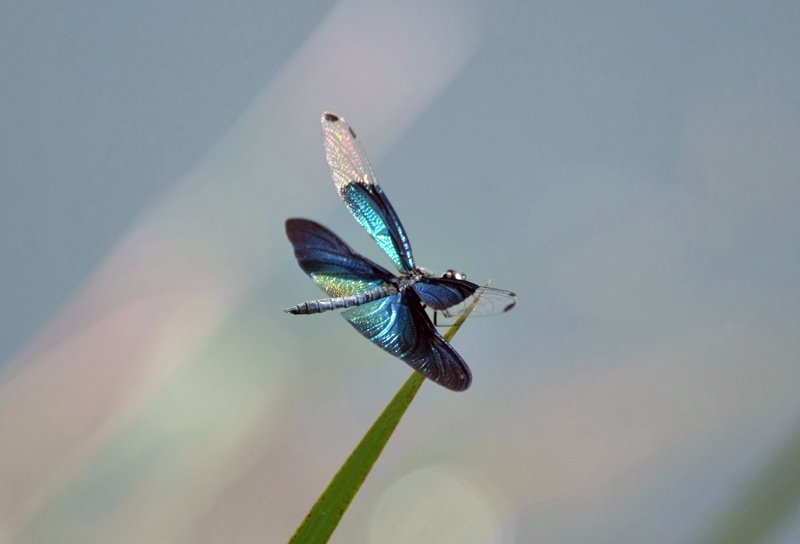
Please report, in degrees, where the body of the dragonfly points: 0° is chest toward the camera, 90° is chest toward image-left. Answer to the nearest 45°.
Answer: approximately 270°
